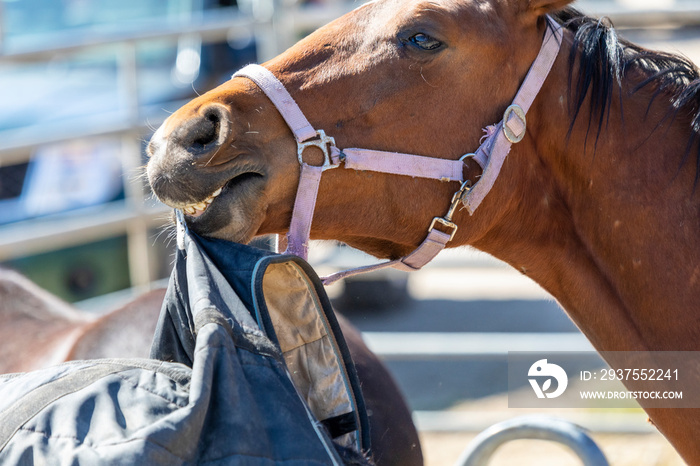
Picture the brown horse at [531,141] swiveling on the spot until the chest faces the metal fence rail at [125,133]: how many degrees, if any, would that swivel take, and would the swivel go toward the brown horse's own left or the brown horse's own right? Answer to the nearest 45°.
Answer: approximately 45° to the brown horse's own right

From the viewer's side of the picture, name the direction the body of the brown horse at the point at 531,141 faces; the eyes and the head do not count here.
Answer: to the viewer's left

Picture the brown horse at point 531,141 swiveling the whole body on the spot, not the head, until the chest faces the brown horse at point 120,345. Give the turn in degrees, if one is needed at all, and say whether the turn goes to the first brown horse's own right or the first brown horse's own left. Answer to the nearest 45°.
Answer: approximately 45° to the first brown horse's own right

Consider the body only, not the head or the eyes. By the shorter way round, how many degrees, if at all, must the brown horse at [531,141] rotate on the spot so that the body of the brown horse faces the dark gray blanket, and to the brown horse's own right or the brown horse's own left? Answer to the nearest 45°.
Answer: approximately 45° to the brown horse's own left
